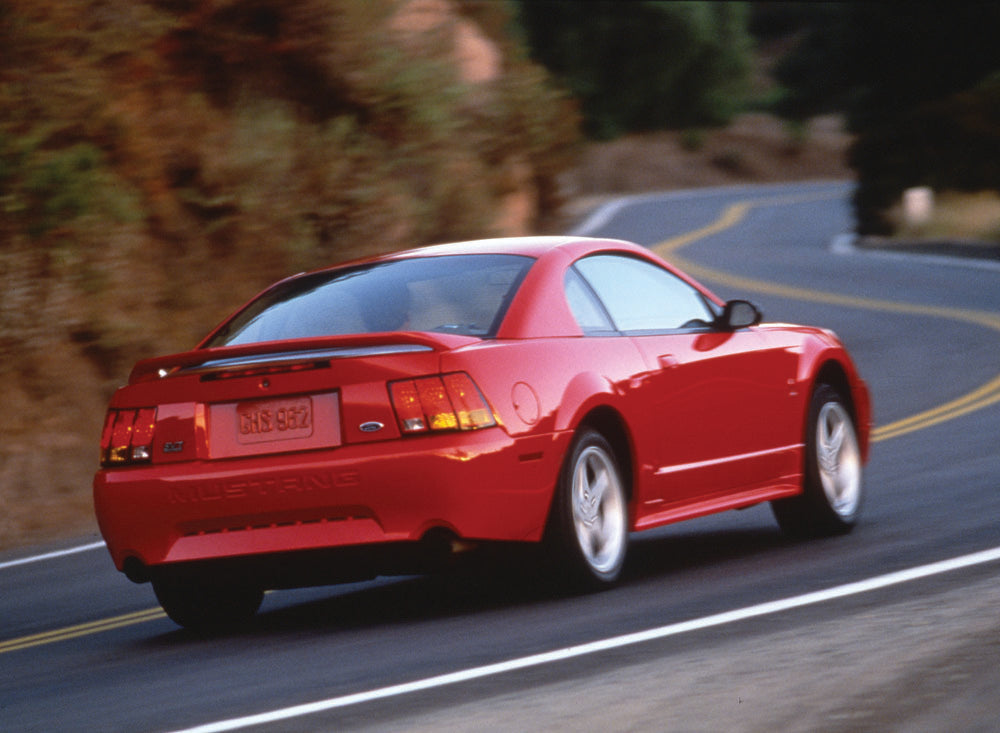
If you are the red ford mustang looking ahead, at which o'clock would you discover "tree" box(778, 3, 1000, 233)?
The tree is roughly at 11 o'clock from the red ford mustang.

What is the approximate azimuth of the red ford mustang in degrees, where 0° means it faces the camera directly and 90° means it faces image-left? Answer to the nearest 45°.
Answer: approximately 225°
